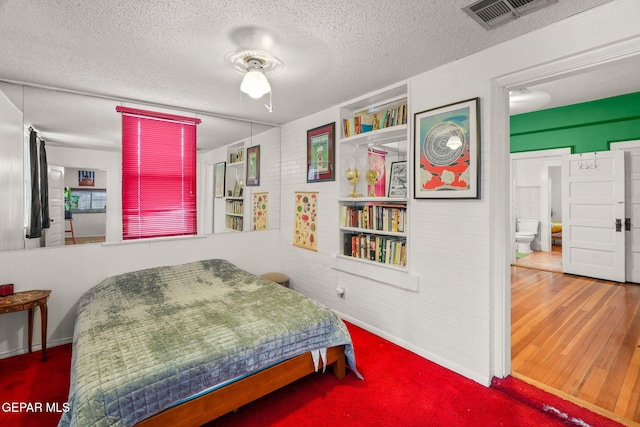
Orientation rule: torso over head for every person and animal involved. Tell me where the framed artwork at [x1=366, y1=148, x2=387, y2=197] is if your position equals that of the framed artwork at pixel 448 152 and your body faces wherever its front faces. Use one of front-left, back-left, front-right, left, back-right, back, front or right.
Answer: right

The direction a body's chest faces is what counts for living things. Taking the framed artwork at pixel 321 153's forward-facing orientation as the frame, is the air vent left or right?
on its left

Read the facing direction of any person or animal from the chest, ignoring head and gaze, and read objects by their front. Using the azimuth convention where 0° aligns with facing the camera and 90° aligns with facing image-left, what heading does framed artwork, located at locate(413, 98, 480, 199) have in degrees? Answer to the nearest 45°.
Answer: approximately 45°

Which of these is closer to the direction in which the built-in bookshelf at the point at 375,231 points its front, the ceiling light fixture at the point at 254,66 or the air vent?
the ceiling light fixture

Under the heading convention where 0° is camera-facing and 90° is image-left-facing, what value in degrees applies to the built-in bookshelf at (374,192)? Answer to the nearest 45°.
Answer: approximately 45°

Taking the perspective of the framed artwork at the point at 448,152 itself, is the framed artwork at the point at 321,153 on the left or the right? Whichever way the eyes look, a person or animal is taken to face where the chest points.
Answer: on its right

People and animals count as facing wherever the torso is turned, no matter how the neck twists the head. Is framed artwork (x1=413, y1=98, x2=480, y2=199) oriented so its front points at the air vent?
no

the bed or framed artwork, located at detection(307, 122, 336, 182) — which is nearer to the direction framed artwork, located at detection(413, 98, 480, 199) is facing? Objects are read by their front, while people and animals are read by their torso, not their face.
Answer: the bed

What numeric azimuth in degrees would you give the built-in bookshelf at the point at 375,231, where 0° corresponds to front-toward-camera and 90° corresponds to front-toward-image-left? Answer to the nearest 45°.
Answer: approximately 45°

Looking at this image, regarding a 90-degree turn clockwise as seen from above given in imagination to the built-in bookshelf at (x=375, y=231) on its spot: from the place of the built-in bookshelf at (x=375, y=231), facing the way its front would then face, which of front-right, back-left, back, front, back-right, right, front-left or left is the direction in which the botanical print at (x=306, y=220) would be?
front

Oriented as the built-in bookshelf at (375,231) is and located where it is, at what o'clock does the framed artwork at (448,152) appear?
The framed artwork is roughly at 9 o'clock from the built-in bookshelf.

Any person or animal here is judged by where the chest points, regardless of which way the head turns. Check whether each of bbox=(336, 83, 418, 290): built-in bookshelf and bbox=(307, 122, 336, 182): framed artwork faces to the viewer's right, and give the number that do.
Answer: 0

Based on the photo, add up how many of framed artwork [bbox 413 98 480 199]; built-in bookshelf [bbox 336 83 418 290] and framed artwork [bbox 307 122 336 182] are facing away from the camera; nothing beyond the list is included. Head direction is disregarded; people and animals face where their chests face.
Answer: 0

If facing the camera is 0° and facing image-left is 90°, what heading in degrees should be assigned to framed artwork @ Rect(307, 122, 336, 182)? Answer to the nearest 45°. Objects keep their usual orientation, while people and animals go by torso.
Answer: approximately 45°

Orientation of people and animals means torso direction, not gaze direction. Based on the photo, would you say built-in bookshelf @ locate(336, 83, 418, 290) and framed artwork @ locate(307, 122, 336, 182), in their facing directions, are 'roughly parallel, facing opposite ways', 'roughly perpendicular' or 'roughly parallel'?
roughly parallel

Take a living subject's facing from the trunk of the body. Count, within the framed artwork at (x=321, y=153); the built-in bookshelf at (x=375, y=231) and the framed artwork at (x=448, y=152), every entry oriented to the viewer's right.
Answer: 0

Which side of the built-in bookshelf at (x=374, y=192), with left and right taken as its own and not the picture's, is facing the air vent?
left

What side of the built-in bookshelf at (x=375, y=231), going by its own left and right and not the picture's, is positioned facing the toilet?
back

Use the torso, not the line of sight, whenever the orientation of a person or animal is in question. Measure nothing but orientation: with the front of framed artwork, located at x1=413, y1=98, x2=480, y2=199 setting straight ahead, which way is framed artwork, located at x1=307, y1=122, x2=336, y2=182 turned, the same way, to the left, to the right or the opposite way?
the same way

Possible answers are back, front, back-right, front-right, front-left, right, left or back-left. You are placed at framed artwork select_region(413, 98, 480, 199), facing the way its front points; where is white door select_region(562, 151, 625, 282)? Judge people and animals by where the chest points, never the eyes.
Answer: back

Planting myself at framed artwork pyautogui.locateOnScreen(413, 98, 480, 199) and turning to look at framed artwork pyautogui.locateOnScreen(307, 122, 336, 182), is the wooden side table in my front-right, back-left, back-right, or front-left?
front-left

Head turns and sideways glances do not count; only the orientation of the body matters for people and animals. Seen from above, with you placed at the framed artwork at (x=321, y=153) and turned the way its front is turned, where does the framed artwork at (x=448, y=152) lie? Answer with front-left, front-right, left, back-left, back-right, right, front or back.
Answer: left

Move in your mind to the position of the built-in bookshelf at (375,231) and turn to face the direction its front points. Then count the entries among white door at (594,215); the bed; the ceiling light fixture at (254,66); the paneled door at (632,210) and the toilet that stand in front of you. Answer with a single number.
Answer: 2
